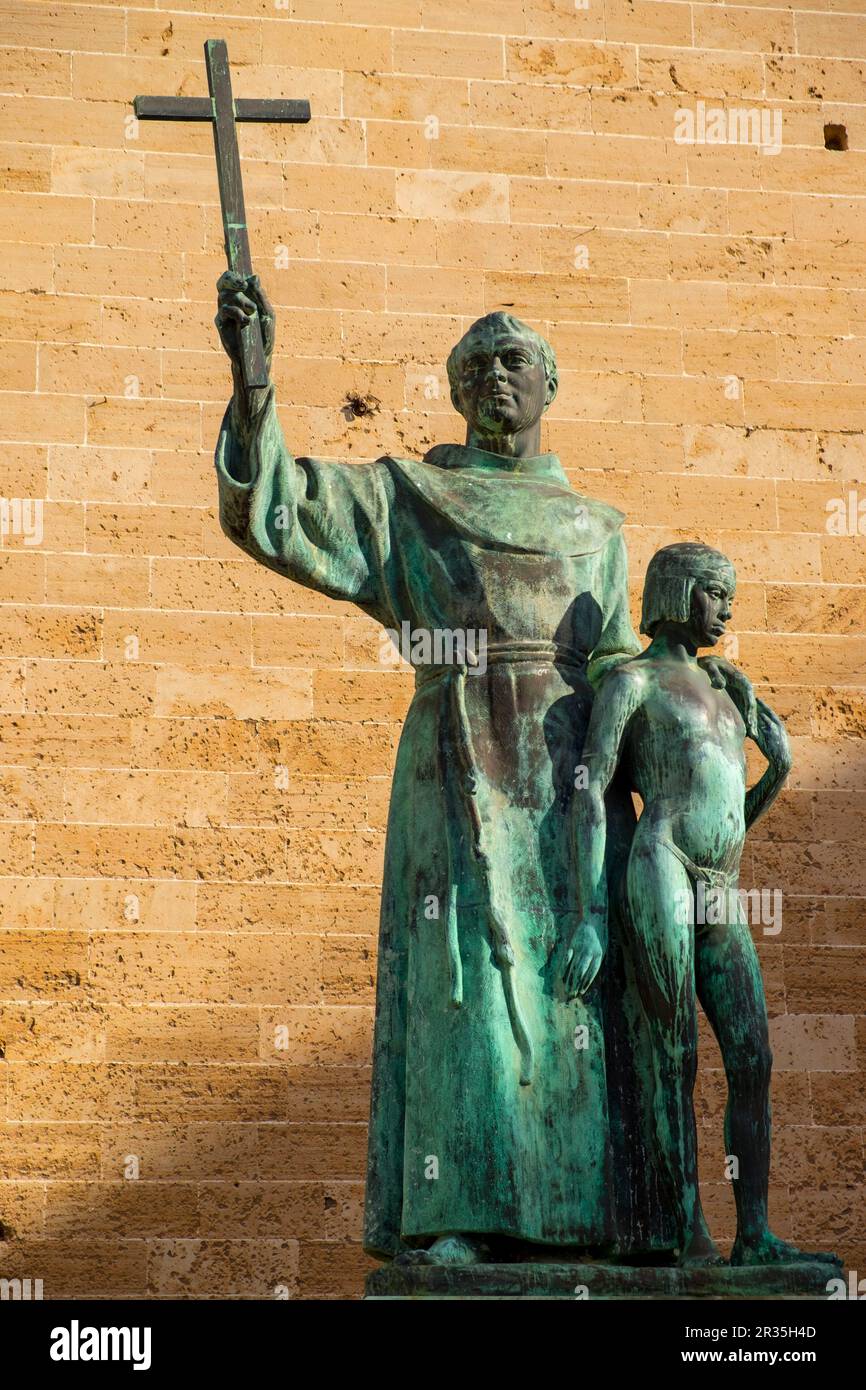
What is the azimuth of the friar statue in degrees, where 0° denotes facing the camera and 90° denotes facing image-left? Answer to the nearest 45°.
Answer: approximately 0°
